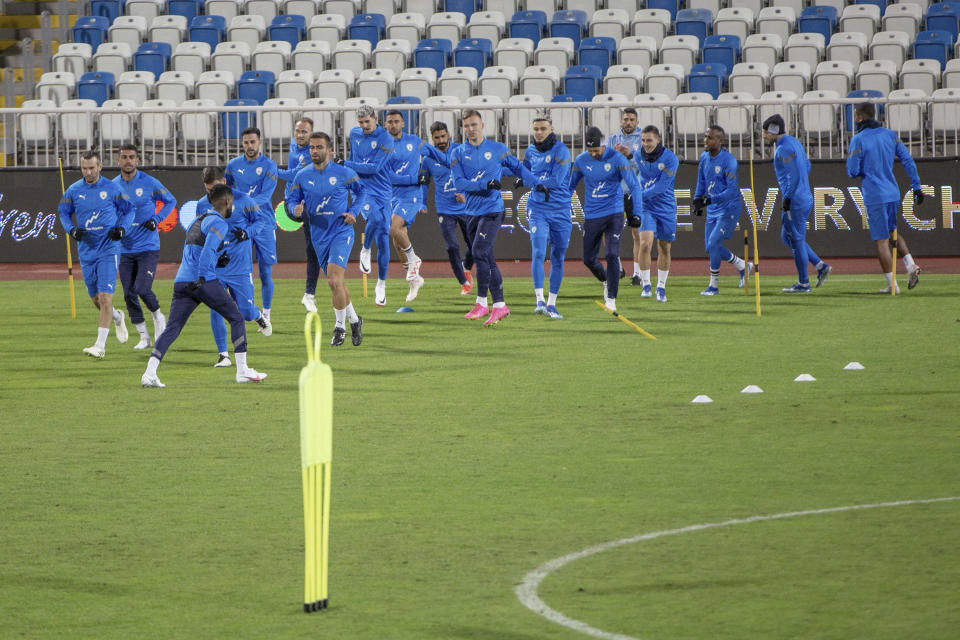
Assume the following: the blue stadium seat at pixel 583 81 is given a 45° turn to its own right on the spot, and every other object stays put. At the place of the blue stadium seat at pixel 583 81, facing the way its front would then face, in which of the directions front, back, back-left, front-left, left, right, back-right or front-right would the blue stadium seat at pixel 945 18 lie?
back-left

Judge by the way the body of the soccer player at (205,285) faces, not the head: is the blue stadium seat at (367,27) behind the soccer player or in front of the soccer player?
in front

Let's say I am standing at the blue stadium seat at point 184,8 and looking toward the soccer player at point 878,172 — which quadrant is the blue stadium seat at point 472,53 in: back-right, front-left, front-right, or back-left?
front-left

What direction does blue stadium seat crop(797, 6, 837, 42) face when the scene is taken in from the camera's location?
facing the viewer

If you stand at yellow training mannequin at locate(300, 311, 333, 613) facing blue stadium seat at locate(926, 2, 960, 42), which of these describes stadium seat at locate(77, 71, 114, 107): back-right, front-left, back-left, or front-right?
front-left

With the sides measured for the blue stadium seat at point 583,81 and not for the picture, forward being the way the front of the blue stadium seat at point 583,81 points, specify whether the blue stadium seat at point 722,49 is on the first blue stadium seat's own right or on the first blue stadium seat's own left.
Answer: on the first blue stadium seat's own left

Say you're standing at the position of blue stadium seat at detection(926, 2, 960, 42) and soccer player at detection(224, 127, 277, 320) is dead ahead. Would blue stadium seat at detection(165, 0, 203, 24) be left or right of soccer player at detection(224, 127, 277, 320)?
right

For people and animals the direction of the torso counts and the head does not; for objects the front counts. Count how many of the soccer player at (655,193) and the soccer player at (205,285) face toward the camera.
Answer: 1

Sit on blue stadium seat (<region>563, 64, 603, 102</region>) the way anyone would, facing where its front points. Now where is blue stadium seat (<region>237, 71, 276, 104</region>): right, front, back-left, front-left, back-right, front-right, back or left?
right

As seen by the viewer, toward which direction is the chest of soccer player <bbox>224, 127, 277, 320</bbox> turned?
toward the camera

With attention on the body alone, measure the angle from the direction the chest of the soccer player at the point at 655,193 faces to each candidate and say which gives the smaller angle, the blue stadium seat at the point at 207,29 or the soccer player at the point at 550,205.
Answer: the soccer player

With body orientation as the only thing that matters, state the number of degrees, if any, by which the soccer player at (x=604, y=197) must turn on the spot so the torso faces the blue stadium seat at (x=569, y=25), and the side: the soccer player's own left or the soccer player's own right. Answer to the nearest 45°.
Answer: approximately 180°

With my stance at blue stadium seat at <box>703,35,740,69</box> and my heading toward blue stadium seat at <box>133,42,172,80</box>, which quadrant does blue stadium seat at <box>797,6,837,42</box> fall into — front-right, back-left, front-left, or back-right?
back-right

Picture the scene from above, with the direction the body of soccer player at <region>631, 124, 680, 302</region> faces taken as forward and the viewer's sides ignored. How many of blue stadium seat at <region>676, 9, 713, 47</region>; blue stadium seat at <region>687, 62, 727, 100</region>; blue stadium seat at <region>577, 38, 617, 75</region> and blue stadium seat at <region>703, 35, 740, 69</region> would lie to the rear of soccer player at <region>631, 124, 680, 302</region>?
4

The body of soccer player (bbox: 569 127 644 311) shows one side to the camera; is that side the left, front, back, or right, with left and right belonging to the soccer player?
front

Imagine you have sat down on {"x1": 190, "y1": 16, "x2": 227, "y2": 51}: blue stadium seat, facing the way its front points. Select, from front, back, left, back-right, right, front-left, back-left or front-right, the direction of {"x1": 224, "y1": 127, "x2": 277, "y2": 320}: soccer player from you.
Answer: front
